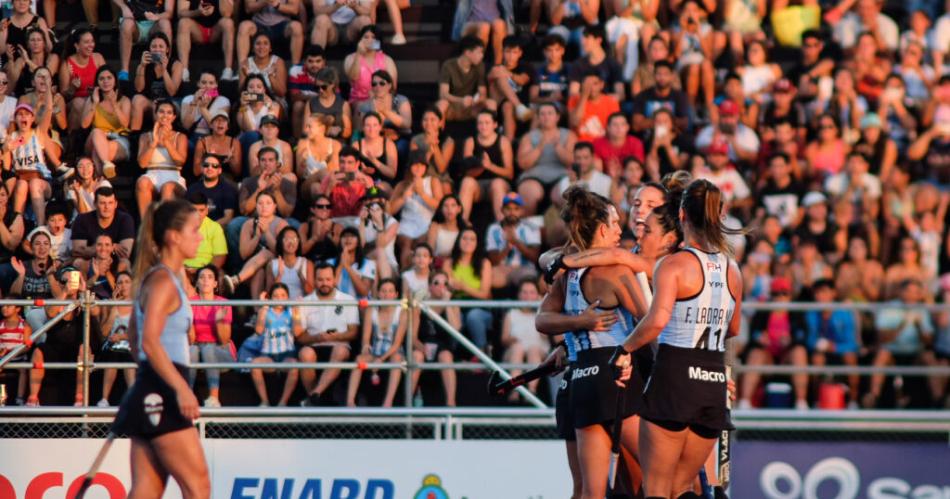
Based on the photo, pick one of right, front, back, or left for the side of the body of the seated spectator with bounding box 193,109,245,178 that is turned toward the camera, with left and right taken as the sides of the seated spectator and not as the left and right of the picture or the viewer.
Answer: front

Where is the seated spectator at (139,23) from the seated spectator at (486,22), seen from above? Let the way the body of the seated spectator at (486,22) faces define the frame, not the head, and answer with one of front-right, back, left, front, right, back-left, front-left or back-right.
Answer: right

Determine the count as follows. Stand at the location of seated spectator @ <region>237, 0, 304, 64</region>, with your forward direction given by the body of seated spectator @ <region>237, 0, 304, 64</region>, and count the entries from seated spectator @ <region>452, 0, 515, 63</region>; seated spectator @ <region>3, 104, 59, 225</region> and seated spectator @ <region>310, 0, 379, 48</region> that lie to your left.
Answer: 2

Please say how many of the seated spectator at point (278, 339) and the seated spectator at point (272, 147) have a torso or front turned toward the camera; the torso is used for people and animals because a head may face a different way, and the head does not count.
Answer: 2

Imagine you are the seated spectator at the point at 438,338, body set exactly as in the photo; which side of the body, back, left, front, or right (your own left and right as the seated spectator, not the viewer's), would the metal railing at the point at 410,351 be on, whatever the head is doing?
front

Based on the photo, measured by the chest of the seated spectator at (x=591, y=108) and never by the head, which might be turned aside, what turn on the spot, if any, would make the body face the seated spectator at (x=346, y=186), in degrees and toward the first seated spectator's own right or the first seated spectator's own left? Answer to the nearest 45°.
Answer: approximately 90° to the first seated spectator's own right

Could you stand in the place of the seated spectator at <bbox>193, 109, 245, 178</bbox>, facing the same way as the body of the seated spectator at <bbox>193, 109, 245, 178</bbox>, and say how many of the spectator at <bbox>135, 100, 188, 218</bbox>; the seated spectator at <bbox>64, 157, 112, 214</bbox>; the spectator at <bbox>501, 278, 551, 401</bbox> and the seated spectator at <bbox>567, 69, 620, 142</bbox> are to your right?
2

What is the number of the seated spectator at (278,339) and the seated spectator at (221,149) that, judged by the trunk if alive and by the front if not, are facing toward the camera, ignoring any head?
2

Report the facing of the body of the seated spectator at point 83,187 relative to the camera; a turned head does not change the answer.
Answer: toward the camera

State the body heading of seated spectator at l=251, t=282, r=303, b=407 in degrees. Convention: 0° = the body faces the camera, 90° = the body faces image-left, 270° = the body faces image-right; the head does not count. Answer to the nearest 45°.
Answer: approximately 0°

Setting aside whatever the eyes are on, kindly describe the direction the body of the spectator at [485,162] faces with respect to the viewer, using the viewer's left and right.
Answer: facing the viewer
